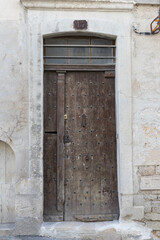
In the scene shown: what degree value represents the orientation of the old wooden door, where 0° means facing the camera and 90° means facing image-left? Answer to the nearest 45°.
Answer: approximately 0°
